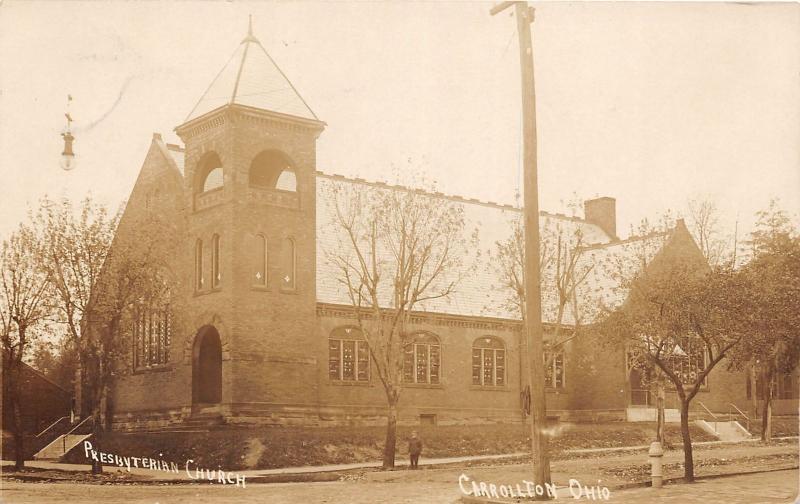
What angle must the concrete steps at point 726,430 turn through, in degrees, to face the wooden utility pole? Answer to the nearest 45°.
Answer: approximately 45° to its right

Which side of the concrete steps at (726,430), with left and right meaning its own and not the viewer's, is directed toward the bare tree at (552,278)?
right

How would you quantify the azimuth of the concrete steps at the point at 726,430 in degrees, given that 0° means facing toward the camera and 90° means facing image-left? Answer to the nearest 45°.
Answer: approximately 315°

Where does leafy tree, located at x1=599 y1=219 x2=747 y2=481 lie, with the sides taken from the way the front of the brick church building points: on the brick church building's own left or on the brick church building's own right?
on the brick church building's own left

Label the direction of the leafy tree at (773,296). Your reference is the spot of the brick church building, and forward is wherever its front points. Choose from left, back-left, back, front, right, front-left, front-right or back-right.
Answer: left

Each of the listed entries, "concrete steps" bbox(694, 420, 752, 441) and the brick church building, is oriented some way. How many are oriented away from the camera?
0

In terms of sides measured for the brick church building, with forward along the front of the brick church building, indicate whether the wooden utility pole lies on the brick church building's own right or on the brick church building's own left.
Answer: on the brick church building's own left

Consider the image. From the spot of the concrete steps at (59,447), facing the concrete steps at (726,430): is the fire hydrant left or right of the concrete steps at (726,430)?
right

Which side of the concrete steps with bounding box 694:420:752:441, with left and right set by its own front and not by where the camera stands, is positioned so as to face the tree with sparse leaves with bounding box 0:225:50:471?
right

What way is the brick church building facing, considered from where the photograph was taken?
facing the viewer and to the left of the viewer
